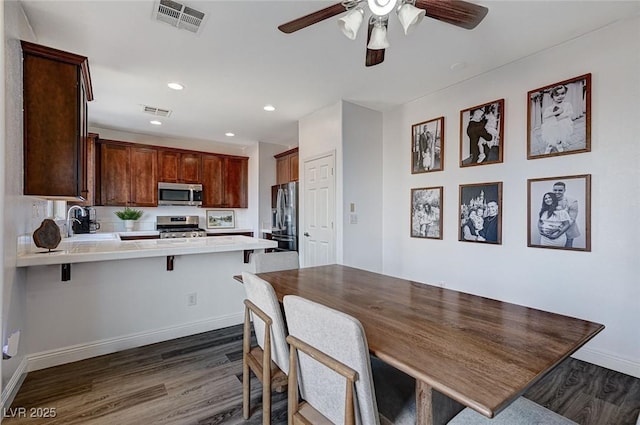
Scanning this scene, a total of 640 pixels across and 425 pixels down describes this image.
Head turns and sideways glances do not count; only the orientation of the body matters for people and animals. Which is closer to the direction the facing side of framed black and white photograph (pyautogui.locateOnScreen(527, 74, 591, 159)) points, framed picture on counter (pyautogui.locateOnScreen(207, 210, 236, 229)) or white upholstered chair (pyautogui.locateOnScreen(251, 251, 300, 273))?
the white upholstered chair

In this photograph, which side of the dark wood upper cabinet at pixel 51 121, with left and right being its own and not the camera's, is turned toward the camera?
right

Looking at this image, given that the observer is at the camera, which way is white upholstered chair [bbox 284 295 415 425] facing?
facing away from the viewer and to the right of the viewer

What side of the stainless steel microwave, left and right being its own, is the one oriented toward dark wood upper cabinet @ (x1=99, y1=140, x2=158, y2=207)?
right

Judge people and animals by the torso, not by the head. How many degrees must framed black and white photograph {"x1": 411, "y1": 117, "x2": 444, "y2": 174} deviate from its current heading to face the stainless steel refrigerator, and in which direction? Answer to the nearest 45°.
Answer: approximately 45° to its right

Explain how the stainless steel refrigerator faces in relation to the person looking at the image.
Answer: facing the viewer and to the left of the viewer

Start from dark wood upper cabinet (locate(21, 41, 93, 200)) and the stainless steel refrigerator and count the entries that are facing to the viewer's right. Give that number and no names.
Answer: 1

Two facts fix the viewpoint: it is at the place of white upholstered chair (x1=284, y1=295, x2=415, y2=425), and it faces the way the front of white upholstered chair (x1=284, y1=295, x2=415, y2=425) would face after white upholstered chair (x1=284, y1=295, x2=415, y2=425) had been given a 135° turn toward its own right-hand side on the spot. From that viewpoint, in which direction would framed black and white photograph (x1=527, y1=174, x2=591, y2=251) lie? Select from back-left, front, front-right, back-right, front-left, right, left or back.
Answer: back-left

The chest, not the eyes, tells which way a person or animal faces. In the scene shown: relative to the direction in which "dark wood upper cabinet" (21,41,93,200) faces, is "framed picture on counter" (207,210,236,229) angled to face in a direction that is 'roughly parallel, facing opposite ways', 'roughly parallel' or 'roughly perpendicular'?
roughly perpendicular

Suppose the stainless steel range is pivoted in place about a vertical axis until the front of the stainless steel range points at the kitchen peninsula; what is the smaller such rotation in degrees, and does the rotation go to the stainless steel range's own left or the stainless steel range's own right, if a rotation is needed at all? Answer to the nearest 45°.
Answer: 0° — it already faces it

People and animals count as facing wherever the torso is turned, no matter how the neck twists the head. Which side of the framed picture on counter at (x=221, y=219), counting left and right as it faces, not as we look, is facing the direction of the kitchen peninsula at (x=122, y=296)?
front

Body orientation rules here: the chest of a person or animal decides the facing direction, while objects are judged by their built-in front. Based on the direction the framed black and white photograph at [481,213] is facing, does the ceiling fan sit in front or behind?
in front

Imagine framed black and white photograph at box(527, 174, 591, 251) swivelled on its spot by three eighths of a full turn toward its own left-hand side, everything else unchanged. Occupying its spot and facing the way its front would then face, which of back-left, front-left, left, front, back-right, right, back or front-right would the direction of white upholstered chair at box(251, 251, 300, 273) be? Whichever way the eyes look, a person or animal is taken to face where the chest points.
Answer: back-right

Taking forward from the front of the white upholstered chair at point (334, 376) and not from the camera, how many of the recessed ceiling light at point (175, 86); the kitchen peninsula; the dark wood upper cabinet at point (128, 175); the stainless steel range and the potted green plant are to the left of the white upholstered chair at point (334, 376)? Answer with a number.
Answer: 5

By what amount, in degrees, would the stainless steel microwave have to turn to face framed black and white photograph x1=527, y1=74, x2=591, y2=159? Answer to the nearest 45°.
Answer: approximately 45° to its left
